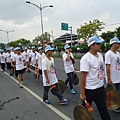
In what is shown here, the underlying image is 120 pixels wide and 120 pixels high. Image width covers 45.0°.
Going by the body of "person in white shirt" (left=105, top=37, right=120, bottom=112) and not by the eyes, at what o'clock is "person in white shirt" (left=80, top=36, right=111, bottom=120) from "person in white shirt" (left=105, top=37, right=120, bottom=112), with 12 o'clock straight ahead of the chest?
"person in white shirt" (left=80, top=36, right=111, bottom=120) is roughly at 2 o'clock from "person in white shirt" (left=105, top=37, right=120, bottom=112).

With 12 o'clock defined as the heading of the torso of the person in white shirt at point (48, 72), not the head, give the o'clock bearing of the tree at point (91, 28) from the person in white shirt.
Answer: The tree is roughly at 8 o'clock from the person in white shirt.

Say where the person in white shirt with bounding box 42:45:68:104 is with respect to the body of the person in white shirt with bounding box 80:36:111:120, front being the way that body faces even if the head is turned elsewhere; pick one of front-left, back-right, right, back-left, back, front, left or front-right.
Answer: back
